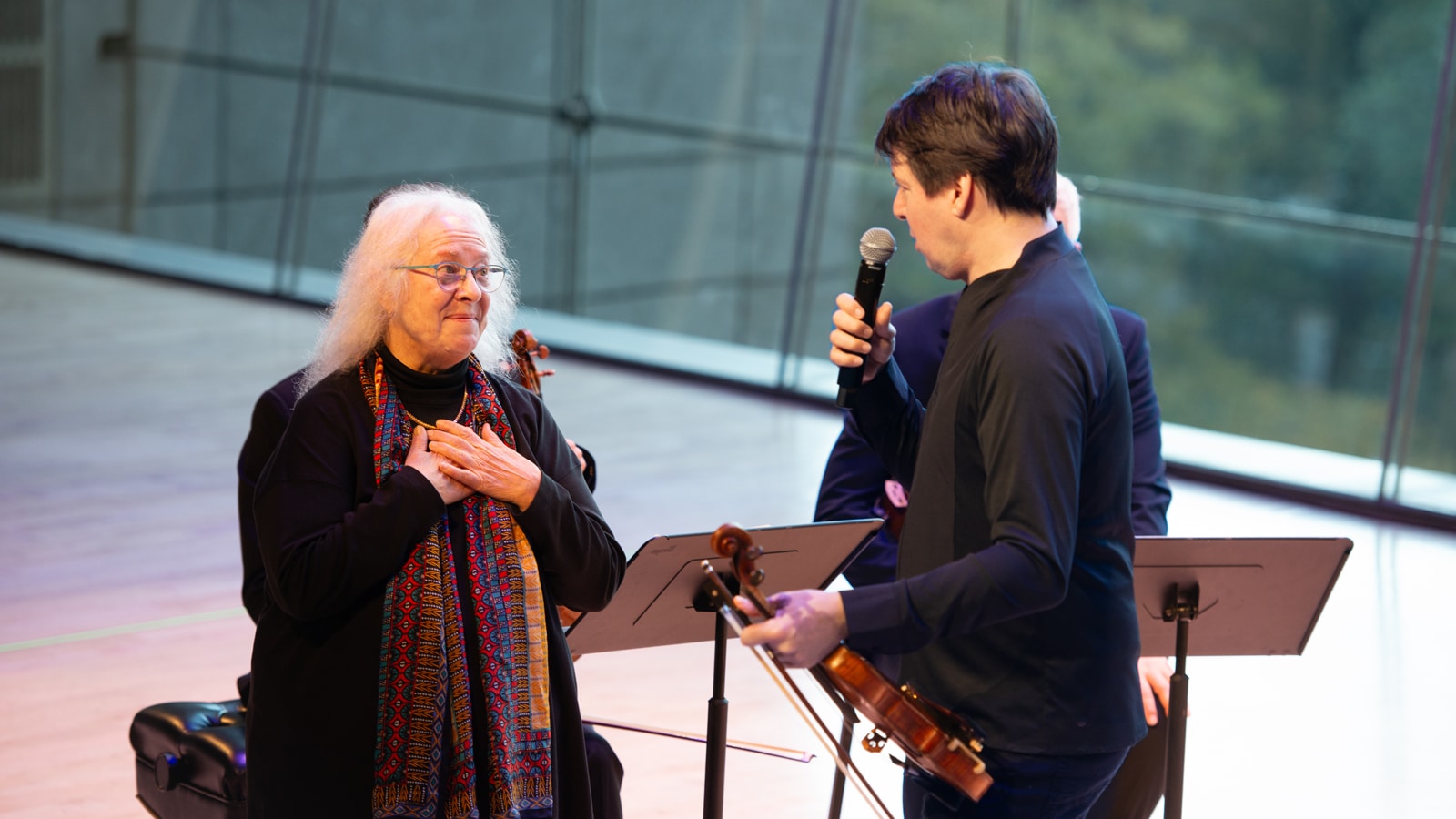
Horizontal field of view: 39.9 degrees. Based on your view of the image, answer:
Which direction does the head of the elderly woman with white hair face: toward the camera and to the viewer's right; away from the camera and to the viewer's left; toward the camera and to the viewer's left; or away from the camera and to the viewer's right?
toward the camera and to the viewer's right

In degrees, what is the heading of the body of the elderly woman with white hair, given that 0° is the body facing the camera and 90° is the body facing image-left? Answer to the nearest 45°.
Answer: approximately 315°

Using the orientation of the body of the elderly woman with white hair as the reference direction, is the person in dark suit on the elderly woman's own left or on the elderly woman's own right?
on the elderly woman's own left
